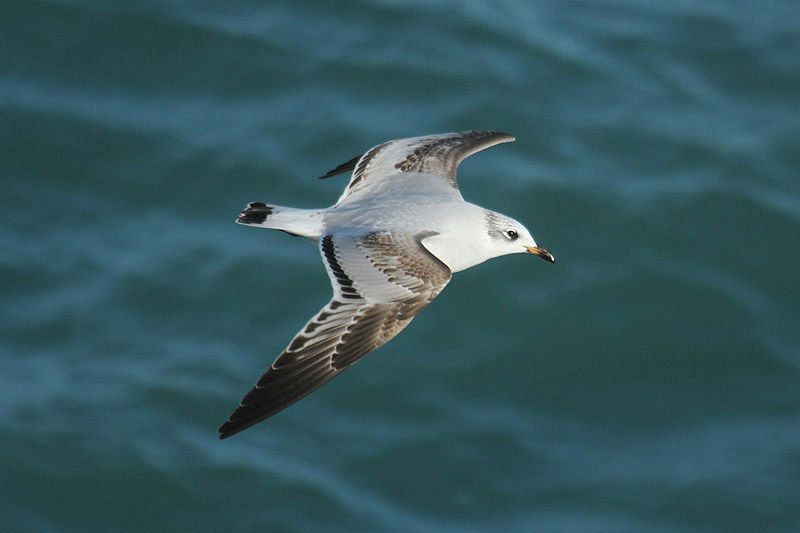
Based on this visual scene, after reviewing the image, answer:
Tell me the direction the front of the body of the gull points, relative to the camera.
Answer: to the viewer's right
